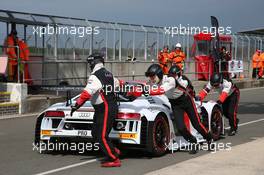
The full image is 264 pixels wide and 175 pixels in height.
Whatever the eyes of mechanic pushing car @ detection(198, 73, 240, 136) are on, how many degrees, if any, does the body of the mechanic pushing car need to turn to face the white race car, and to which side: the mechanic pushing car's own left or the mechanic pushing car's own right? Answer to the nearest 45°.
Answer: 0° — they already face it

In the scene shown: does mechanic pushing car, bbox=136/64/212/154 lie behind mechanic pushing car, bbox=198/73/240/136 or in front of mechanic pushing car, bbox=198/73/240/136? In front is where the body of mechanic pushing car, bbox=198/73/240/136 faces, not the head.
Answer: in front

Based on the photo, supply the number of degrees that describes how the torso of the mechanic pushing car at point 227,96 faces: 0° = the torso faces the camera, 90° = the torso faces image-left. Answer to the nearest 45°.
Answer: approximately 45°
